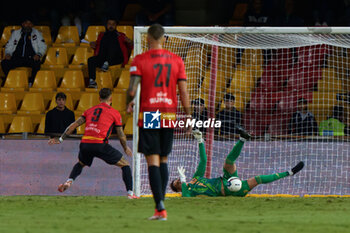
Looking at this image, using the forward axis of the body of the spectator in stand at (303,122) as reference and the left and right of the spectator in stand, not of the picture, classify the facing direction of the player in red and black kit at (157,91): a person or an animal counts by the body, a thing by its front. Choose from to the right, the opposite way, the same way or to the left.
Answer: the opposite way

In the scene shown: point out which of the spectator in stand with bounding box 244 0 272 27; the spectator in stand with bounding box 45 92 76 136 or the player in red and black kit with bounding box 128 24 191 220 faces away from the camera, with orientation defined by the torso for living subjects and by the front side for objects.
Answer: the player in red and black kit

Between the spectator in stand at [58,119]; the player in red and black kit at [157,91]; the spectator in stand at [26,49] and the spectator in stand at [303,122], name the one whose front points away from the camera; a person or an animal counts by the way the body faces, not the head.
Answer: the player in red and black kit

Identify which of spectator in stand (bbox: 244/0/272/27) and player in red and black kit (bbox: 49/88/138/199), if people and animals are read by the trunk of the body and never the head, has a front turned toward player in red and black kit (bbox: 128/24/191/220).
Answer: the spectator in stand

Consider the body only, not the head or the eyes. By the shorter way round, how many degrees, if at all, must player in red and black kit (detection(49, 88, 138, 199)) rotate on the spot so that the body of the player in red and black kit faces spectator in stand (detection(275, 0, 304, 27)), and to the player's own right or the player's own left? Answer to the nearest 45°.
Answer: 0° — they already face them

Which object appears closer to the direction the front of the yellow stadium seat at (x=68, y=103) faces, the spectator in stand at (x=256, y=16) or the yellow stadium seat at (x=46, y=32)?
the spectator in stand

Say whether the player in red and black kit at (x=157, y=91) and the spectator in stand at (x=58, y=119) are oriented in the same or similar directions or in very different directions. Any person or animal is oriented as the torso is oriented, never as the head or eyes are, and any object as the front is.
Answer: very different directions

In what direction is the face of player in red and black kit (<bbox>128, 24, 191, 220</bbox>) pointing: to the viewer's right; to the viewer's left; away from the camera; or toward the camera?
away from the camera

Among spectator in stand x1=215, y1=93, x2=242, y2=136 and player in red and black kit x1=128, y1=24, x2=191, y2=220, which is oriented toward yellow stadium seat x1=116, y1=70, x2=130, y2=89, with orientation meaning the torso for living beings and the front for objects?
the player in red and black kit

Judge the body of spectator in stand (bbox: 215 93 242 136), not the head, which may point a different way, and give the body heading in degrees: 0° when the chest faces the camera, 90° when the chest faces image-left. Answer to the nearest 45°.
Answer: approximately 0°

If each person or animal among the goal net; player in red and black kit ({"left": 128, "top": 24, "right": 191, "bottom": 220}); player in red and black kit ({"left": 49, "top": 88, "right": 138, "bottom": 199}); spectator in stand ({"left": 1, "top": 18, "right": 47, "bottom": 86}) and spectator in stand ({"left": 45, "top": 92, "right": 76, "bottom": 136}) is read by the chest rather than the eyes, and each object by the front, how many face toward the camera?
3

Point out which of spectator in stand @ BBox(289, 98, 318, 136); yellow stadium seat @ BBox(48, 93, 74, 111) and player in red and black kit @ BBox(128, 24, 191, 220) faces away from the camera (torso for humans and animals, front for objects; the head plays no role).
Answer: the player in red and black kit

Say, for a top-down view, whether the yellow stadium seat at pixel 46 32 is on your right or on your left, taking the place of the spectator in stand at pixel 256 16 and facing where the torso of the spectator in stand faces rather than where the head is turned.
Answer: on your right

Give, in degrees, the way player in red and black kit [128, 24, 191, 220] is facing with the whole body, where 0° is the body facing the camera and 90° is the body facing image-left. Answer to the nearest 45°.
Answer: approximately 180°

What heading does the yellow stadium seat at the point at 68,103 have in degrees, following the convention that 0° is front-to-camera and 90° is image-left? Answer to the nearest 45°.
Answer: approximately 0°
